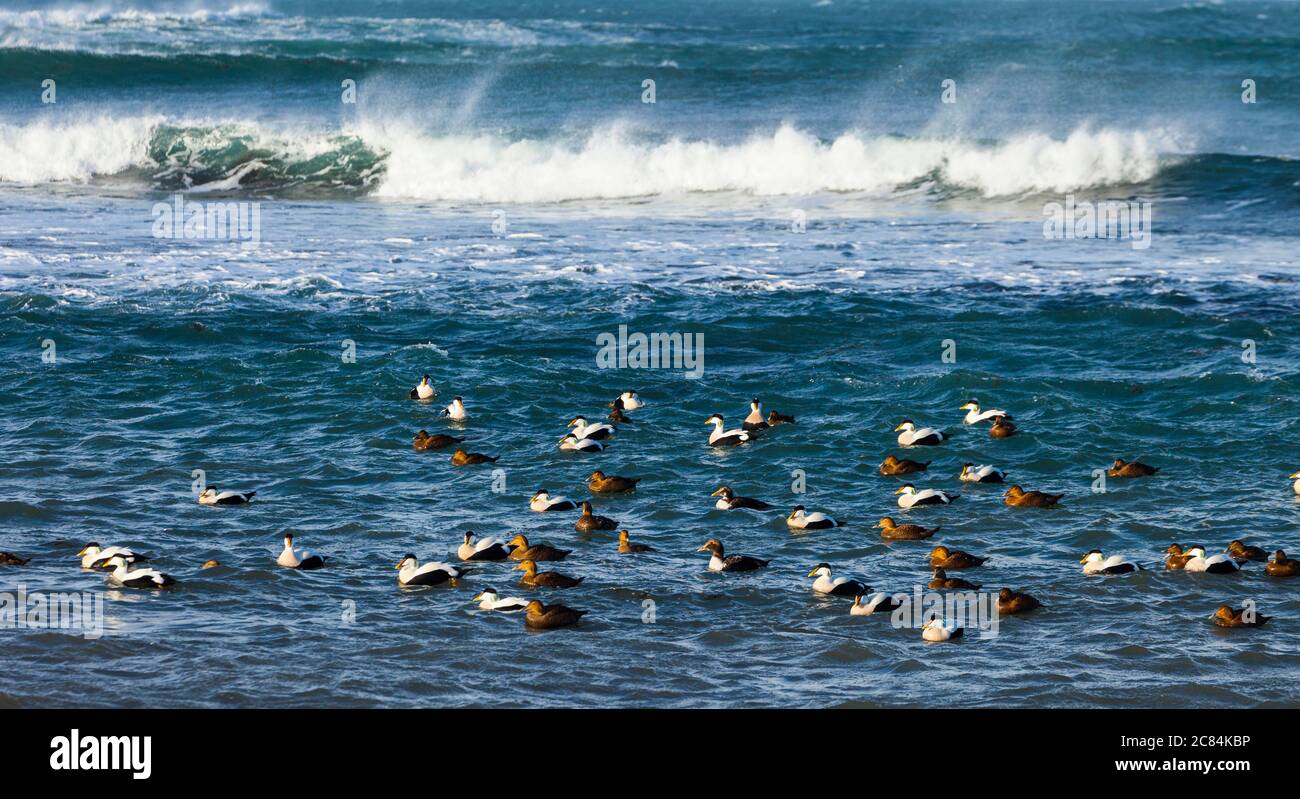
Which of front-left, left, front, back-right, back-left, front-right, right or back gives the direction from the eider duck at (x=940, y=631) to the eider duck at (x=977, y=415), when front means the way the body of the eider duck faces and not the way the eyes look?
back-right

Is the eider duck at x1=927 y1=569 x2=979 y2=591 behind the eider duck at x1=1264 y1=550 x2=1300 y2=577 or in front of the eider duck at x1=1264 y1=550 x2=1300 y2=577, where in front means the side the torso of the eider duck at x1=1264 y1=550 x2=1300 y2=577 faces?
in front

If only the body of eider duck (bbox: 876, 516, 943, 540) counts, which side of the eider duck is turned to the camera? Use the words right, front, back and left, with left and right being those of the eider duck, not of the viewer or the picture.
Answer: left

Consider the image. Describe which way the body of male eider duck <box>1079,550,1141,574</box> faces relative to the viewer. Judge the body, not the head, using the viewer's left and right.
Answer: facing to the left of the viewer

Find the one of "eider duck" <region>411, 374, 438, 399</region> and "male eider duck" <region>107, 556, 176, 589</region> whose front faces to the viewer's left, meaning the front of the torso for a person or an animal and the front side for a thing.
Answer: the male eider duck

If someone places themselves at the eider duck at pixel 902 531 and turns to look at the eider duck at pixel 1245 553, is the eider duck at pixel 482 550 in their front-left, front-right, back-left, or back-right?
back-right

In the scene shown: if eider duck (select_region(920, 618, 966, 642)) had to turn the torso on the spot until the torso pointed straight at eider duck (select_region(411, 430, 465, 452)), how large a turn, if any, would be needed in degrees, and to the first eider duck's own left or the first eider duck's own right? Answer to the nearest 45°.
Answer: approximately 90° to the first eider duck's own right

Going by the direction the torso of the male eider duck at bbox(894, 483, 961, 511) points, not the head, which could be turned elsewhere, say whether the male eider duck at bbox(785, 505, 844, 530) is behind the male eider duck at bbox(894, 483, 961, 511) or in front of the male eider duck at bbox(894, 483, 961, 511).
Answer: in front

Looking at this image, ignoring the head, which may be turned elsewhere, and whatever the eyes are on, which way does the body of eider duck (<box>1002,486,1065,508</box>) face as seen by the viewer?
to the viewer's left

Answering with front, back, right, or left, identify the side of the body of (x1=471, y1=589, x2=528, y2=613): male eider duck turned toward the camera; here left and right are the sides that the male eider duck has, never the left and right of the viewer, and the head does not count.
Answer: left

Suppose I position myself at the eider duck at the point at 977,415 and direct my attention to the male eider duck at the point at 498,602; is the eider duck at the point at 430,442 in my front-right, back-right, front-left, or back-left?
front-right

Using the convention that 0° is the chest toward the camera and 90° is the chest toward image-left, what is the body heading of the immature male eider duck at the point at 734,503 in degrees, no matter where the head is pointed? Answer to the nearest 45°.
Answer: approximately 90°

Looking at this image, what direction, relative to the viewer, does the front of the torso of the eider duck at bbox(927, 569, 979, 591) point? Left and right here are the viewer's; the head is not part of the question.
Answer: facing to the left of the viewer

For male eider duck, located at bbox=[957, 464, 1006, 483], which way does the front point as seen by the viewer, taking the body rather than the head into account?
to the viewer's left
